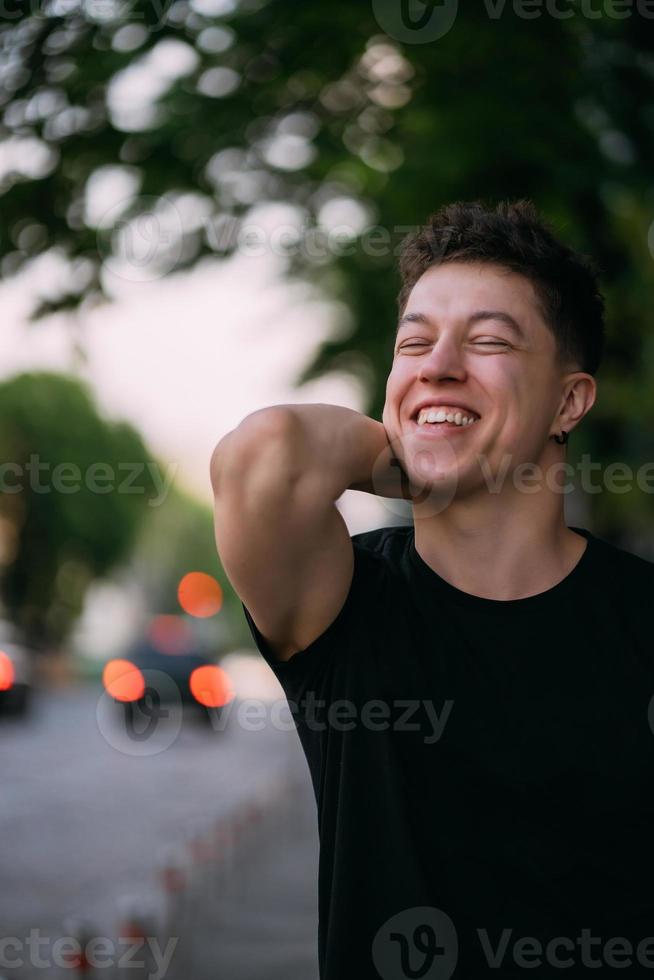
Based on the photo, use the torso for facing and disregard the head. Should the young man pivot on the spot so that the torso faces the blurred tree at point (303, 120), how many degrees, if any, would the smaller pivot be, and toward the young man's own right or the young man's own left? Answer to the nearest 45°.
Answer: approximately 180°

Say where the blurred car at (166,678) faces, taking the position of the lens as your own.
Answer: facing away from the viewer
